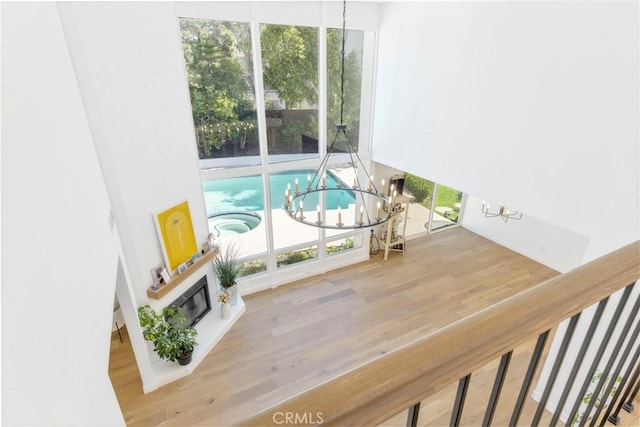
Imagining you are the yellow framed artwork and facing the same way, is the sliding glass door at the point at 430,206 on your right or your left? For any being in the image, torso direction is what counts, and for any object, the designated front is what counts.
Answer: on your left

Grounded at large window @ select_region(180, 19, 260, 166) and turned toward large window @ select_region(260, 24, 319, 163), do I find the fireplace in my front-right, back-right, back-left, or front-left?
back-right

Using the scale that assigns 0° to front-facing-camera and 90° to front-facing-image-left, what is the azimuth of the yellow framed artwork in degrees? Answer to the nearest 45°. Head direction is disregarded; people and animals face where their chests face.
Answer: approximately 315°

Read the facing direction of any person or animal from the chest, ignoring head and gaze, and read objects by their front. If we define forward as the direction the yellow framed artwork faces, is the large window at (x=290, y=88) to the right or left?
on its left

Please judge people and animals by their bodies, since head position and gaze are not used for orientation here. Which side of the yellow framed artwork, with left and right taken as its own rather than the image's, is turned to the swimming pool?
left

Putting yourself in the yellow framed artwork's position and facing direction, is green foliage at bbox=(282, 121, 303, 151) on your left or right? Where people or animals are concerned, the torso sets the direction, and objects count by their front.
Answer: on your left
